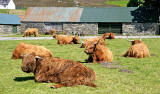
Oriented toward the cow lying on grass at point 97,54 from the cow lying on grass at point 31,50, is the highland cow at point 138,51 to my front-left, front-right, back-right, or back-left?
front-left

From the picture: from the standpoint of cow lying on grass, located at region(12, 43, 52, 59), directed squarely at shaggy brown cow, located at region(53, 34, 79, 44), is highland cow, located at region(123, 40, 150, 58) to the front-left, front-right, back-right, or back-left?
front-right

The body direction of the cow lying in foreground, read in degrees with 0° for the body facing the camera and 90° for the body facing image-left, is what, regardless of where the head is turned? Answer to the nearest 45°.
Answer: approximately 90°

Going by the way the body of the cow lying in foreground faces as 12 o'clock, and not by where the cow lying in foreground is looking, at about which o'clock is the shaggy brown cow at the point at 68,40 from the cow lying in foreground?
The shaggy brown cow is roughly at 3 o'clock from the cow lying in foreground.

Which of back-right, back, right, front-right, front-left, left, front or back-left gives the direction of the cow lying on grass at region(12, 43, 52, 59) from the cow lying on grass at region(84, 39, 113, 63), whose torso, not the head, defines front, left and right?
front-right

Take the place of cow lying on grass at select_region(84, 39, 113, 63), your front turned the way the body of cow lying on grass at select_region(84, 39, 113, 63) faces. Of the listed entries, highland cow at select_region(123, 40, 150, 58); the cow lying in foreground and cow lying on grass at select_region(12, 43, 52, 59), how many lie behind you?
1

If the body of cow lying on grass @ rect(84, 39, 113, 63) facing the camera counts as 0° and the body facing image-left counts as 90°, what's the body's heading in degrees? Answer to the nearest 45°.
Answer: approximately 45°
